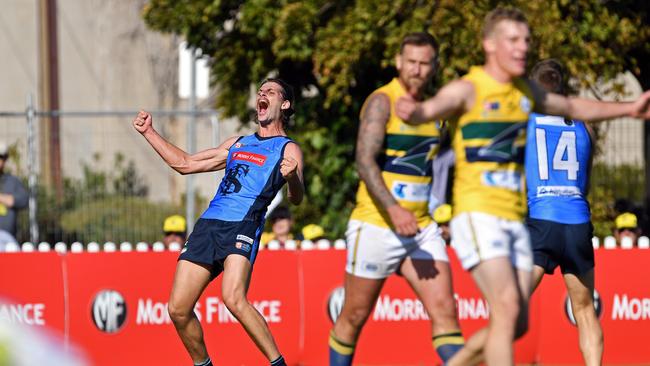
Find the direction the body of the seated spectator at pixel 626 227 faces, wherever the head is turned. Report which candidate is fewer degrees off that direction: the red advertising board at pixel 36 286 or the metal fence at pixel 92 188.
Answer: the red advertising board

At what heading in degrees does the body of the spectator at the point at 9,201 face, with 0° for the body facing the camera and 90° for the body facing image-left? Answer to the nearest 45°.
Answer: approximately 0°

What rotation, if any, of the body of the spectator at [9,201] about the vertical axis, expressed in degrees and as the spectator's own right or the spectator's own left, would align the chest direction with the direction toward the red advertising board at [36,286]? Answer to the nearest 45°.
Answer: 0° — they already face it

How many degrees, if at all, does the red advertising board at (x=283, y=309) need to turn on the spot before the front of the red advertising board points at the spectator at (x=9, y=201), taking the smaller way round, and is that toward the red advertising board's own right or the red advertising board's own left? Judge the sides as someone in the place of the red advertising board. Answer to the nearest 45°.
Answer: approximately 135° to the red advertising board's own right

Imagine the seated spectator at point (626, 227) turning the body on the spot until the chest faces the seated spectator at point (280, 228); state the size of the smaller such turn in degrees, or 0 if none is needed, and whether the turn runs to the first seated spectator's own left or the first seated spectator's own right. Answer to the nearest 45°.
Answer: approximately 90° to the first seated spectator's own right
